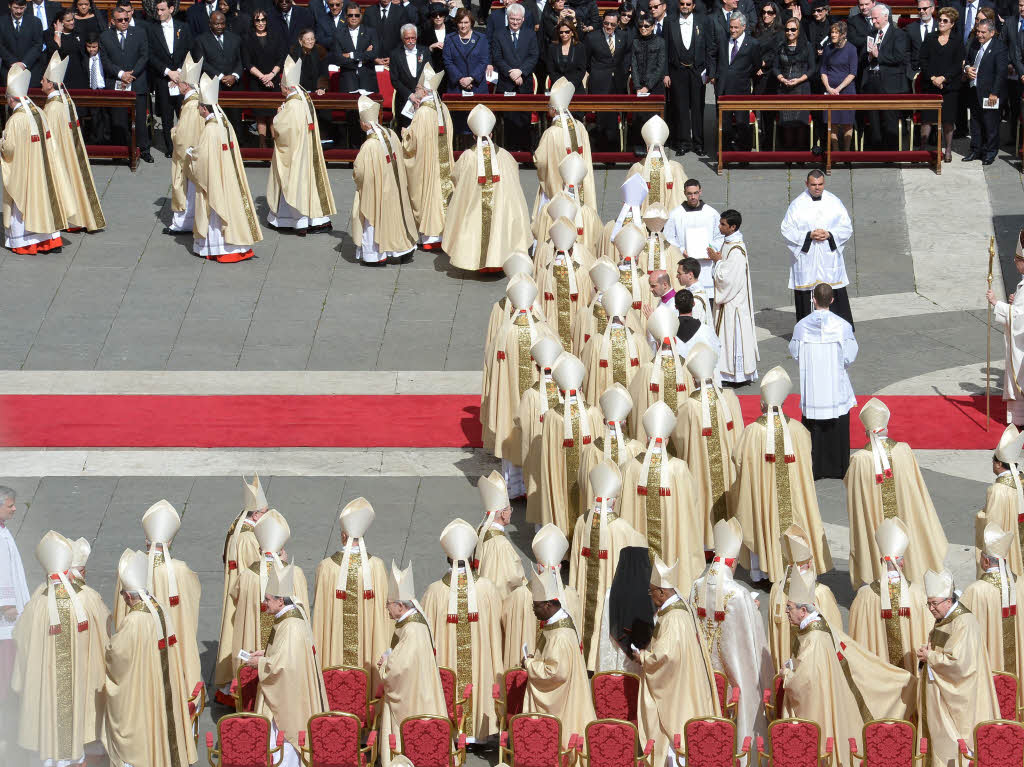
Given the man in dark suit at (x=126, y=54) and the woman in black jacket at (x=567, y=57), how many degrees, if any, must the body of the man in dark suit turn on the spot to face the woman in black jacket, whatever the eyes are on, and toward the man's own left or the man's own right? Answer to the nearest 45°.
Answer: approximately 90° to the man's own left

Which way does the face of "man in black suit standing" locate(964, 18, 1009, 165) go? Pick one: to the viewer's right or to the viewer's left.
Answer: to the viewer's left

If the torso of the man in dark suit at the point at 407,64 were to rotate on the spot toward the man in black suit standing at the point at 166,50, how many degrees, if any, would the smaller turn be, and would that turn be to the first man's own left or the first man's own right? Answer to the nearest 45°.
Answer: approximately 90° to the first man's own right

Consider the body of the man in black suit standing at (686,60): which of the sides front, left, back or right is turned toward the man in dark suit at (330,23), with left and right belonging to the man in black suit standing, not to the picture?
right

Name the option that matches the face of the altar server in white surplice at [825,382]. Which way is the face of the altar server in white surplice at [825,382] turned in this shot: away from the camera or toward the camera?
away from the camera

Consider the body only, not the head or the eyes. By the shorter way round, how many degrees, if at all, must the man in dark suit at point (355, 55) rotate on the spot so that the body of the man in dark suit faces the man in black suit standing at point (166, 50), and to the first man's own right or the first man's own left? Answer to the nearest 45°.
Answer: approximately 90° to the first man's own right
